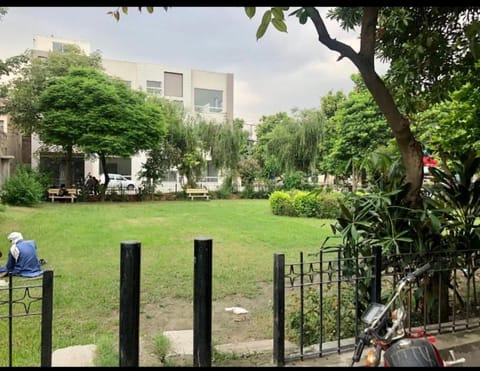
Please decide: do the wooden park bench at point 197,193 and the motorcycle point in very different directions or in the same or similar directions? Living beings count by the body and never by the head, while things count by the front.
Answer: very different directions

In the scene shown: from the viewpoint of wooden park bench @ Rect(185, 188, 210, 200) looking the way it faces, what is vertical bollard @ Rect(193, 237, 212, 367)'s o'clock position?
The vertical bollard is roughly at 12 o'clock from the wooden park bench.

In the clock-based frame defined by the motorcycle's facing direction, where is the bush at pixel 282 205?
The bush is roughly at 1 o'clock from the motorcycle.

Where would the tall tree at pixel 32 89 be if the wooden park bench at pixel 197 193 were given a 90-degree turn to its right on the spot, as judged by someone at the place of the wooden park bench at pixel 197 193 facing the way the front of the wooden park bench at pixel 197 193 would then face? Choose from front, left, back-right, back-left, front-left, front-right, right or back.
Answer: front

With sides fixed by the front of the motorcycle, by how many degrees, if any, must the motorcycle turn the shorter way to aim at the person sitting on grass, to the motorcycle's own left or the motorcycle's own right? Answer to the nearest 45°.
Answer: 0° — it already faces them

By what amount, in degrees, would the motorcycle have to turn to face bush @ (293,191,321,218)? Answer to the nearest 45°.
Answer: approximately 45° to its right

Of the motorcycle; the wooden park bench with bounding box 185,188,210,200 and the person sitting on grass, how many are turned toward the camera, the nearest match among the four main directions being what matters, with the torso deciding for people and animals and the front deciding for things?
1

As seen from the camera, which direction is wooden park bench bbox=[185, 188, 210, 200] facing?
toward the camera

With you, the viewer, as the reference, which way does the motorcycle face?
facing away from the viewer and to the left of the viewer

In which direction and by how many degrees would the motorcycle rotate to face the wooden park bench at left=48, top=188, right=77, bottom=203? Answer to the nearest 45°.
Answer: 0° — it already faces it

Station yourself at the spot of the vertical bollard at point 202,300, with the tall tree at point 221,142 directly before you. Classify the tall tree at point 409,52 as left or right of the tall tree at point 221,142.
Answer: right

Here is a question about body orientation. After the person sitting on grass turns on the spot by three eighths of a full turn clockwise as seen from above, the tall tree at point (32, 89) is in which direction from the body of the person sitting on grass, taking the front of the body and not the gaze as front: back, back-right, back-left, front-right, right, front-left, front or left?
left

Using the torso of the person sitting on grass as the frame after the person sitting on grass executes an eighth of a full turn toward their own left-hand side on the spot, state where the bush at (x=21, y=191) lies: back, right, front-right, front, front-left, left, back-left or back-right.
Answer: right

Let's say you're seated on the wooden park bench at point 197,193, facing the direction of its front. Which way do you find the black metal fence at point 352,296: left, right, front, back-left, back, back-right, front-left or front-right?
front

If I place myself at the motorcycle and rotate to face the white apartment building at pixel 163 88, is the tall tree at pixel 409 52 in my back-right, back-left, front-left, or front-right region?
front-right

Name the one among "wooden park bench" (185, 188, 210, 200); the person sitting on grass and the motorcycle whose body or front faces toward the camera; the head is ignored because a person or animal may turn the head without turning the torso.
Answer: the wooden park bench

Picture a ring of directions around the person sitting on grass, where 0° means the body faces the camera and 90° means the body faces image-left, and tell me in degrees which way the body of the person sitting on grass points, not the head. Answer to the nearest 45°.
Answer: approximately 135°

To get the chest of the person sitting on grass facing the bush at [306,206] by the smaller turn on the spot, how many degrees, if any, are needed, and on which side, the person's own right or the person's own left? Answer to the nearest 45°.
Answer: approximately 90° to the person's own right

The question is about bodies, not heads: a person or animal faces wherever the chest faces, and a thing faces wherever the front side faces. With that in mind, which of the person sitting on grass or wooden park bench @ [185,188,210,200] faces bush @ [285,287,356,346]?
the wooden park bench
